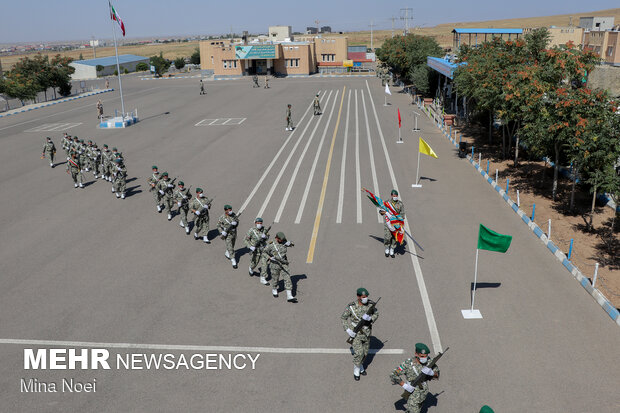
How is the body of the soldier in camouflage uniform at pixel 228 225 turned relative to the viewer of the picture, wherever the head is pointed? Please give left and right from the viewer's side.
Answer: facing the viewer and to the right of the viewer

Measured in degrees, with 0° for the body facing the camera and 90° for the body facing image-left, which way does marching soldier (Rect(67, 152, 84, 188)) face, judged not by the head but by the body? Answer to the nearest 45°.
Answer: approximately 315°

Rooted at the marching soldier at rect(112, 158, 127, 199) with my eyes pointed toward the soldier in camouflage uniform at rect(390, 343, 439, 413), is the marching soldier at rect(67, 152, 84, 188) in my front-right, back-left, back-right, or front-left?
back-right

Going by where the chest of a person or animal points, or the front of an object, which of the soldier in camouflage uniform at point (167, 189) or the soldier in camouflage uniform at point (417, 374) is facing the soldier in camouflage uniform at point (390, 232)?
the soldier in camouflage uniform at point (167, 189)

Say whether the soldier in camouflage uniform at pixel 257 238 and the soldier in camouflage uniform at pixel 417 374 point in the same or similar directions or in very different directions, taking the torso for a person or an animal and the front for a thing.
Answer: same or similar directions

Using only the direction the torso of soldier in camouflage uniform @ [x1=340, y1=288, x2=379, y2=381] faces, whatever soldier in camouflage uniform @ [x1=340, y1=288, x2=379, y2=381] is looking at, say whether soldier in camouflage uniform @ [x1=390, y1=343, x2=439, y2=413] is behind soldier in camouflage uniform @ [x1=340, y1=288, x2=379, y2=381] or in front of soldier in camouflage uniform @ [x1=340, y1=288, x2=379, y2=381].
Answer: in front

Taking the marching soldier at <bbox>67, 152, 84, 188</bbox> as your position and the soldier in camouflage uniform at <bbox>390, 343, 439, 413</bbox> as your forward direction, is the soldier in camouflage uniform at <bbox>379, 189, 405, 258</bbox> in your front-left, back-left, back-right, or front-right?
front-left

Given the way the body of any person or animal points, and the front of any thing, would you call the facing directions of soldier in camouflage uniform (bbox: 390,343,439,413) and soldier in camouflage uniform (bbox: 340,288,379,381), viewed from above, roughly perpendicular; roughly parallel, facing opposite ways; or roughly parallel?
roughly parallel

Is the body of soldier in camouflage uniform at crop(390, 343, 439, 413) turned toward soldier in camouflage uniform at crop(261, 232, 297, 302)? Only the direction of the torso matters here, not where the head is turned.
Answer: no

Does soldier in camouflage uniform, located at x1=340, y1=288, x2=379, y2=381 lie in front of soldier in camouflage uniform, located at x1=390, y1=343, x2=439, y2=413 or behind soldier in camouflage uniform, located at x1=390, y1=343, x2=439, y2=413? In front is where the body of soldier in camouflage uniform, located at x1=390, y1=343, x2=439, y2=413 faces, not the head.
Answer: behind

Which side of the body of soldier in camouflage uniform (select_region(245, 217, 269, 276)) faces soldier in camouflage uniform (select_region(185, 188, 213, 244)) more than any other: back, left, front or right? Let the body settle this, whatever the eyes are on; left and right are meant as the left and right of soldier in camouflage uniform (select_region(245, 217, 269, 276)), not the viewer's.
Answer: back

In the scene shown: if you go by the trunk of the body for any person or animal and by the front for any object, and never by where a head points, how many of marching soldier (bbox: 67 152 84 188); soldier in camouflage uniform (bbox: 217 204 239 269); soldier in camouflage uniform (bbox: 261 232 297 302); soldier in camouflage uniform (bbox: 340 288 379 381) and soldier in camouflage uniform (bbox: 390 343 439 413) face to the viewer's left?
0

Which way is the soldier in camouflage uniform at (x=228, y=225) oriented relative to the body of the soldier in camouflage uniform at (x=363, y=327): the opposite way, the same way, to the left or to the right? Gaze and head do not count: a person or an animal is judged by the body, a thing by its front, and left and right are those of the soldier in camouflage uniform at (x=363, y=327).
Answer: the same way

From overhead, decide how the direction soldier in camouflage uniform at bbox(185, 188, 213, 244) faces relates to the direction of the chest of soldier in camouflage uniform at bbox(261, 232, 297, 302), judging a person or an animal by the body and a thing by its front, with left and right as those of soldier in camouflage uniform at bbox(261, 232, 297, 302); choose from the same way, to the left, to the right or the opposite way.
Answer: the same way

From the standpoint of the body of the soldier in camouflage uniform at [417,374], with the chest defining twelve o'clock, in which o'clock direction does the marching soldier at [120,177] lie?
The marching soldier is roughly at 6 o'clock from the soldier in camouflage uniform.

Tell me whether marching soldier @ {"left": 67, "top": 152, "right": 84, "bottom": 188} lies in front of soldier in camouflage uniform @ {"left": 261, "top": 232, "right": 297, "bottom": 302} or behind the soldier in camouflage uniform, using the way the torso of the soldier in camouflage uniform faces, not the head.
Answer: behind

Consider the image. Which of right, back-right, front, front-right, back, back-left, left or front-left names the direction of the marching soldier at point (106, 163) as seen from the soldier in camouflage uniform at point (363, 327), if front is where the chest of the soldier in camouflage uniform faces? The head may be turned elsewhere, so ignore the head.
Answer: back

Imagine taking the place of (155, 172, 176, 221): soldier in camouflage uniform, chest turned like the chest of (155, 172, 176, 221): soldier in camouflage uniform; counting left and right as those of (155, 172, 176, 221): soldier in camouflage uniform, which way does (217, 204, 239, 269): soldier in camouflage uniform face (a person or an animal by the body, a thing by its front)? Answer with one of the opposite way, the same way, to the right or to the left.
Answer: the same way
